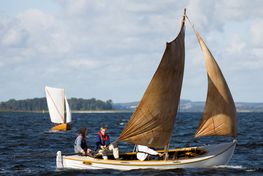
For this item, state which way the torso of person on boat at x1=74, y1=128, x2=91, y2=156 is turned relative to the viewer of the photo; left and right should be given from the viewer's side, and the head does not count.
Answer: facing to the right of the viewer

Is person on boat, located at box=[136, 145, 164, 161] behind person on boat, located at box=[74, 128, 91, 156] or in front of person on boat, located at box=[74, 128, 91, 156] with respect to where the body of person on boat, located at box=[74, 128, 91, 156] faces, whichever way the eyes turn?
in front

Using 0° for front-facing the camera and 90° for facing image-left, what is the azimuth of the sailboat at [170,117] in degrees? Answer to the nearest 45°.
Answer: approximately 270°

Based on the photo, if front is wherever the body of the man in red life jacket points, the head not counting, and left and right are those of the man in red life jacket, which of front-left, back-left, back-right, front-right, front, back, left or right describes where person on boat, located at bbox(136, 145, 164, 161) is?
front-left

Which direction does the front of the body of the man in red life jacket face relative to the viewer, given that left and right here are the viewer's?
facing the viewer and to the right of the viewer

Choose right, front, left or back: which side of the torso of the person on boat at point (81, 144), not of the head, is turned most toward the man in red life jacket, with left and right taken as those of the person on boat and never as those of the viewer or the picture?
front

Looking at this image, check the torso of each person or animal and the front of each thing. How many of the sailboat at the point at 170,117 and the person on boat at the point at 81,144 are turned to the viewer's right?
2
